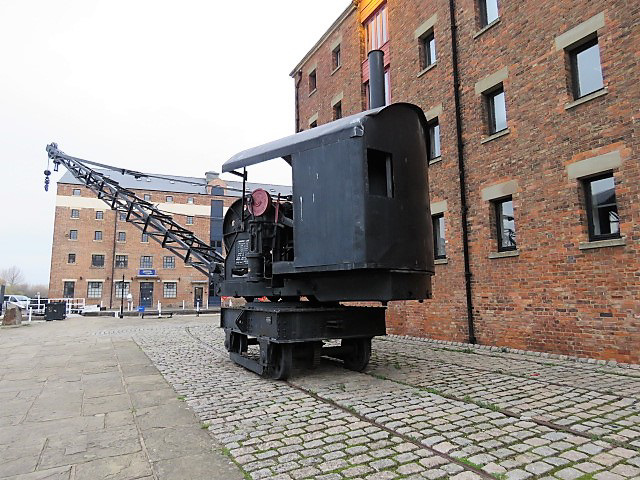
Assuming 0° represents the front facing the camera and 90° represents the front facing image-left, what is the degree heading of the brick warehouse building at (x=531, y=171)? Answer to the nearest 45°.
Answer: approximately 45°

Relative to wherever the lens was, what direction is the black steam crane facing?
facing away from the viewer and to the left of the viewer

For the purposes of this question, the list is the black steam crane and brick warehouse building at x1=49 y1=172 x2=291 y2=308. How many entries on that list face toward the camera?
1

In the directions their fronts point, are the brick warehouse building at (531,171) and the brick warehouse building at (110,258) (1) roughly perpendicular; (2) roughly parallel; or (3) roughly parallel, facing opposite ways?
roughly perpendicular

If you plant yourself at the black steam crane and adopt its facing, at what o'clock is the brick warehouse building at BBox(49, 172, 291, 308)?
The brick warehouse building is roughly at 1 o'clock from the black steam crane.

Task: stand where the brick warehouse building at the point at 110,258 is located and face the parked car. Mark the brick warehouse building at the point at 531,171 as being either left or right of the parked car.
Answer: left

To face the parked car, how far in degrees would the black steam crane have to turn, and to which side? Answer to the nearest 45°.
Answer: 0° — it already faces it

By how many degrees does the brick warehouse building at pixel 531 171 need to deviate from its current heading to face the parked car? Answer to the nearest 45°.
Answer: approximately 45° to its right

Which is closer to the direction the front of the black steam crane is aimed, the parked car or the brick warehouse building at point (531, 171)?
the parked car

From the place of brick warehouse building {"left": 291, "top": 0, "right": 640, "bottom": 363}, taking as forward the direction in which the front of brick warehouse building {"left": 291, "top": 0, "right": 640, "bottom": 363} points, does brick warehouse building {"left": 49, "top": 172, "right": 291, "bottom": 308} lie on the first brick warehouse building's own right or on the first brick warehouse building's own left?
on the first brick warehouse building's own right
